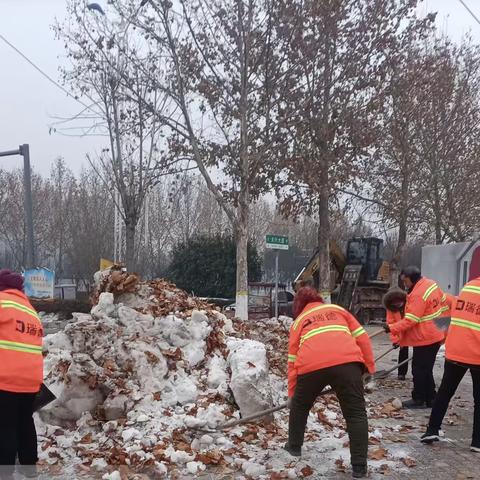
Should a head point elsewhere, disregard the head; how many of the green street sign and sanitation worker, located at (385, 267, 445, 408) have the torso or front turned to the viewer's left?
1

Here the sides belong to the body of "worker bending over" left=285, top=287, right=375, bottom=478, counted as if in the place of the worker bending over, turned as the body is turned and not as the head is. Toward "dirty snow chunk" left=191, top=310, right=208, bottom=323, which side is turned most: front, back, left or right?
front

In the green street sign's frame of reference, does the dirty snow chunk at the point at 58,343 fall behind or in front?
in front

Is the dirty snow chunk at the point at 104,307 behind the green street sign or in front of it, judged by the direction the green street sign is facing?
in front

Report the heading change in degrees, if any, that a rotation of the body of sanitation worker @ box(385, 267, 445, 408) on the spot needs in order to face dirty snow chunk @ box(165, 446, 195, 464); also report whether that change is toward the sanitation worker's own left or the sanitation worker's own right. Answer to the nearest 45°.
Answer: approximately 45° to the sanitation worker's own left

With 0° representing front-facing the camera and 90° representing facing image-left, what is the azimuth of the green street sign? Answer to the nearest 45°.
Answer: approximately 0°

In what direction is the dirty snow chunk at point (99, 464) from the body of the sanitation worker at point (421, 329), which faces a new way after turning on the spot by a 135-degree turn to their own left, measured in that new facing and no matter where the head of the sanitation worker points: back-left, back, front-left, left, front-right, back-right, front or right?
right

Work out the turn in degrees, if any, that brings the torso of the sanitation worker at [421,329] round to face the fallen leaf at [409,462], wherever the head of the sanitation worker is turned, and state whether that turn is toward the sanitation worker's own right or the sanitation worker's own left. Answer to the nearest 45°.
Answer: approximately 90° to the sanitation worker's own left

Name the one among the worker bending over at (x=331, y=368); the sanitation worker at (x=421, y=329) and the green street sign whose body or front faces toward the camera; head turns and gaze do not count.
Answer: the green street sign

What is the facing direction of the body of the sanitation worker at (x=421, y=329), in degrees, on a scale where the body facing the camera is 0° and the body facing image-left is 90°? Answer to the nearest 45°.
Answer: approximately 90°

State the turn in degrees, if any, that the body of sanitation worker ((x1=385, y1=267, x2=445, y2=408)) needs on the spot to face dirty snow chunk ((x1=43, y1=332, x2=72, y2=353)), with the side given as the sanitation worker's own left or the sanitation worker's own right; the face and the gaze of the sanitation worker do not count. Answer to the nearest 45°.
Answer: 0° — they already face it

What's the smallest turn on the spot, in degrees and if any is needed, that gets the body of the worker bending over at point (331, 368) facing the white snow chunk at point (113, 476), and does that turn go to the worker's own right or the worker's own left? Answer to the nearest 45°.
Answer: approximately 45° to the worker's own left

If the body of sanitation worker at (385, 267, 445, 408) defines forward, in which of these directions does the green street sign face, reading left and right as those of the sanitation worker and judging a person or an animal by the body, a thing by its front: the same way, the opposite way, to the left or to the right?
to the left

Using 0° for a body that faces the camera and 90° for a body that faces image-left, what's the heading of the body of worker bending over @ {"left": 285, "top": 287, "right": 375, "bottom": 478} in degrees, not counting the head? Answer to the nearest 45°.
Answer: approximately 135°
